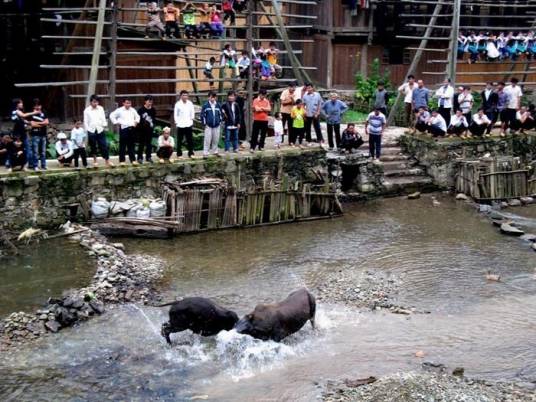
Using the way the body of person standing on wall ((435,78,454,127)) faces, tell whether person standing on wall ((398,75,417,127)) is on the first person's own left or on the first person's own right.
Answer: on the first person's own right

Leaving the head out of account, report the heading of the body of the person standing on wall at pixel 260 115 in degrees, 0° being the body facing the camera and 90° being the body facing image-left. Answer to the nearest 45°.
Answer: approximately 0°

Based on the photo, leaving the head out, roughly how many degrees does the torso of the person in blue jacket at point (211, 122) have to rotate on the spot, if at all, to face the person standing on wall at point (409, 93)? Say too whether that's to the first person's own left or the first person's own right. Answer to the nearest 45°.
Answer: approximately 135° to the first person's own left

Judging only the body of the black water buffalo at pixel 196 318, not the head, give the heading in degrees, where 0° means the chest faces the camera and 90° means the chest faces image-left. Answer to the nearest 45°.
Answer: approximately 270°

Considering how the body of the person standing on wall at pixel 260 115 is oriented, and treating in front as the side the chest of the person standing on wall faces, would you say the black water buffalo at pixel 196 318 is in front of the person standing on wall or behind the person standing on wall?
in front

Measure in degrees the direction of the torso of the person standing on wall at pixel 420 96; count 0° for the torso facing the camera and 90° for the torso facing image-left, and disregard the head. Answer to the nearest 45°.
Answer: approximately 45°

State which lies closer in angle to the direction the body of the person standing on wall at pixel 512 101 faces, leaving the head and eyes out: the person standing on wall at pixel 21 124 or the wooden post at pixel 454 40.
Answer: the person standing on wall

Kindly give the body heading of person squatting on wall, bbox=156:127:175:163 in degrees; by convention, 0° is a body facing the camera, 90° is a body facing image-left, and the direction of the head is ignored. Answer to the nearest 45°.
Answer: approximately 0°

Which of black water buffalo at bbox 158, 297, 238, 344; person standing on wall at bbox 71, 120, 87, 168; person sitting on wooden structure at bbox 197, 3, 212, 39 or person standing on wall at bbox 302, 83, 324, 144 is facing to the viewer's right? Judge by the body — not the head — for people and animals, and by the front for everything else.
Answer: the black water buffalo
